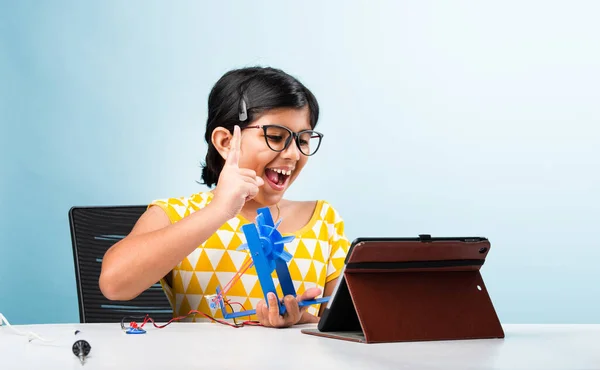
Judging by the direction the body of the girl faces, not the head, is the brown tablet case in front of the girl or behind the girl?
in front

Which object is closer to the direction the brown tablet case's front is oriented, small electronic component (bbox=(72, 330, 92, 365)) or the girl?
the girl

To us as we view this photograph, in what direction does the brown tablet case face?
facing away from the viewer and to the left of the viewer

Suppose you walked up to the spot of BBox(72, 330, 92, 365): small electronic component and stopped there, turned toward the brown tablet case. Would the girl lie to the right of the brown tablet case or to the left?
left

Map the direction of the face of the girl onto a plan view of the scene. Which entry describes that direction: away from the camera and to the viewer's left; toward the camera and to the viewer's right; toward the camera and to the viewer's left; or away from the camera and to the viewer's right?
toward the camera and to the viewer's right

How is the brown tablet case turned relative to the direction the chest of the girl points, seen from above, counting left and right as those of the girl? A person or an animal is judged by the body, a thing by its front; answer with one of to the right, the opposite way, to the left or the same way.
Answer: the opposite way

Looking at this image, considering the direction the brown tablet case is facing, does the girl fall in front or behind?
in front

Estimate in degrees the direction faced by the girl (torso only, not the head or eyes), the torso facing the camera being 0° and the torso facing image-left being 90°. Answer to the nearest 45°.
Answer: approximately 315°

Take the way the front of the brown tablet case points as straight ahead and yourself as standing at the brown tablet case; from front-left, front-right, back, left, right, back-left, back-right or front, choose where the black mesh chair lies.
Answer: front
